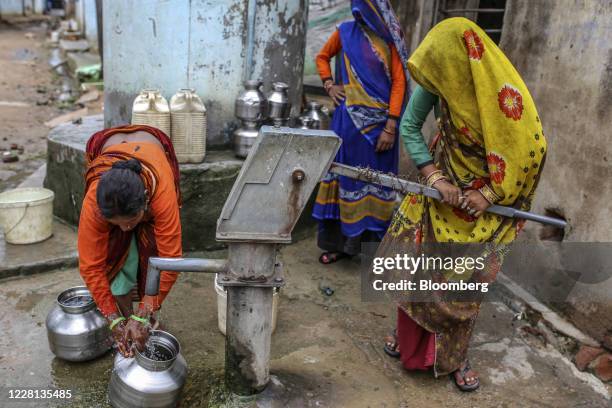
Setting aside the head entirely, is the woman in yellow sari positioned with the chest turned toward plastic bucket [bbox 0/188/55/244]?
no

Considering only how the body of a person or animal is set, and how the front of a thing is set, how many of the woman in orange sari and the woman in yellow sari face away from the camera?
0

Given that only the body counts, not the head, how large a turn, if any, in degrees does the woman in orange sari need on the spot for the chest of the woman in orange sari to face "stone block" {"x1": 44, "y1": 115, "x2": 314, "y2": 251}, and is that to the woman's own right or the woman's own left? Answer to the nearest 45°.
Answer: approximately 180°

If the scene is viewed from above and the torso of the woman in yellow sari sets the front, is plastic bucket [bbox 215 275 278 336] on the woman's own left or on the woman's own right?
on the woman's own right

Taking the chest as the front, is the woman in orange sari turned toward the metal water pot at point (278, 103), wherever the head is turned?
no

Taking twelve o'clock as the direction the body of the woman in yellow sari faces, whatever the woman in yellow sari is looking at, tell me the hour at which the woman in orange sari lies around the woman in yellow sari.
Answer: The woman in orange sari is roughly at 1 o'clock from the woman in yellow sari.

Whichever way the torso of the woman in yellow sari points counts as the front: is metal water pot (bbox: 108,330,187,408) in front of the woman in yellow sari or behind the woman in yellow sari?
in front

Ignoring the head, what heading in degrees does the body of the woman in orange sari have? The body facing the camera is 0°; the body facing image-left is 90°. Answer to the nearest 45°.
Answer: approximately 0°

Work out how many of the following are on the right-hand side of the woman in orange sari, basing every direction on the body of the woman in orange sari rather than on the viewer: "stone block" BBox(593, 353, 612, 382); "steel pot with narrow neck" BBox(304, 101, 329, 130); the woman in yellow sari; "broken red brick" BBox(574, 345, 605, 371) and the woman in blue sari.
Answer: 0

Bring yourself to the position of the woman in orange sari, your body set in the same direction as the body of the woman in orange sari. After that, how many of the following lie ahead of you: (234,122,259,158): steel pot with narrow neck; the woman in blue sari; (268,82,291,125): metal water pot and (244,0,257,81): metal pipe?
0

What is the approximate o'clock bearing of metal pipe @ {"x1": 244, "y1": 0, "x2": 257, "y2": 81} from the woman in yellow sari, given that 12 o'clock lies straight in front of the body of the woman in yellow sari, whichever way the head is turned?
The metal pipe is roughly at 3 o'clock from the woman in yellow sari.

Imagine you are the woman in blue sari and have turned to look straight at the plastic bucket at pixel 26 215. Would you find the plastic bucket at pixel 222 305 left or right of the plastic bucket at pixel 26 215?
left

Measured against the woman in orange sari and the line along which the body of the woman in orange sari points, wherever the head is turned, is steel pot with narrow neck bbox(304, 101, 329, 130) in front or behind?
behind

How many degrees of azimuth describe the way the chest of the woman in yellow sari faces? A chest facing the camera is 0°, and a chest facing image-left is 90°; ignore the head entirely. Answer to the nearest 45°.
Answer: approximately 45°

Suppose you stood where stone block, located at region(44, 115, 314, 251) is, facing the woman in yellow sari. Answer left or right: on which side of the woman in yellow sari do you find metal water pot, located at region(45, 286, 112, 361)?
right

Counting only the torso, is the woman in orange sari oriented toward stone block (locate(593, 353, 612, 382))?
no

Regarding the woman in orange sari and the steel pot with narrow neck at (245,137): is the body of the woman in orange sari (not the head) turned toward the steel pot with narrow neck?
no

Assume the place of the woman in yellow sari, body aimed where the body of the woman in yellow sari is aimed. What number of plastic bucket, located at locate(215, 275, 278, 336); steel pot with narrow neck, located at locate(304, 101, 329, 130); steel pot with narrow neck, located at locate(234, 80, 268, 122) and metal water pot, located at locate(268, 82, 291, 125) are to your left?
0
